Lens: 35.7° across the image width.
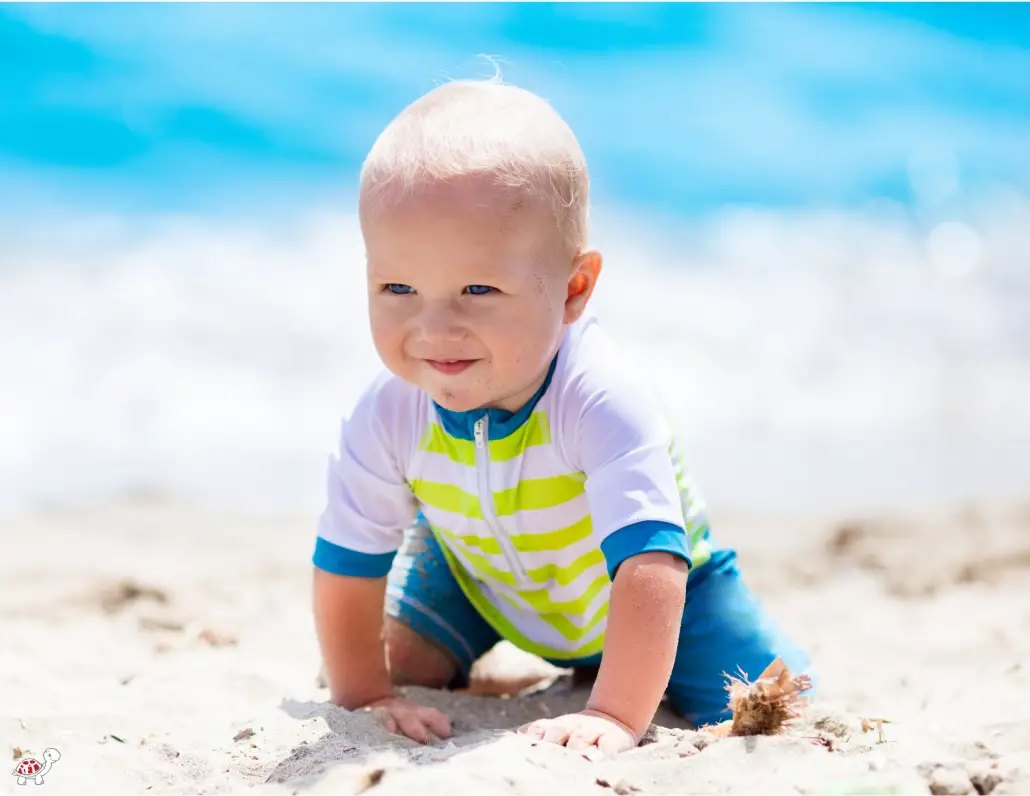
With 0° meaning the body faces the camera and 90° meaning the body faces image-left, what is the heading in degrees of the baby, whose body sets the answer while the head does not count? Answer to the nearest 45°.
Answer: approximately 45°
